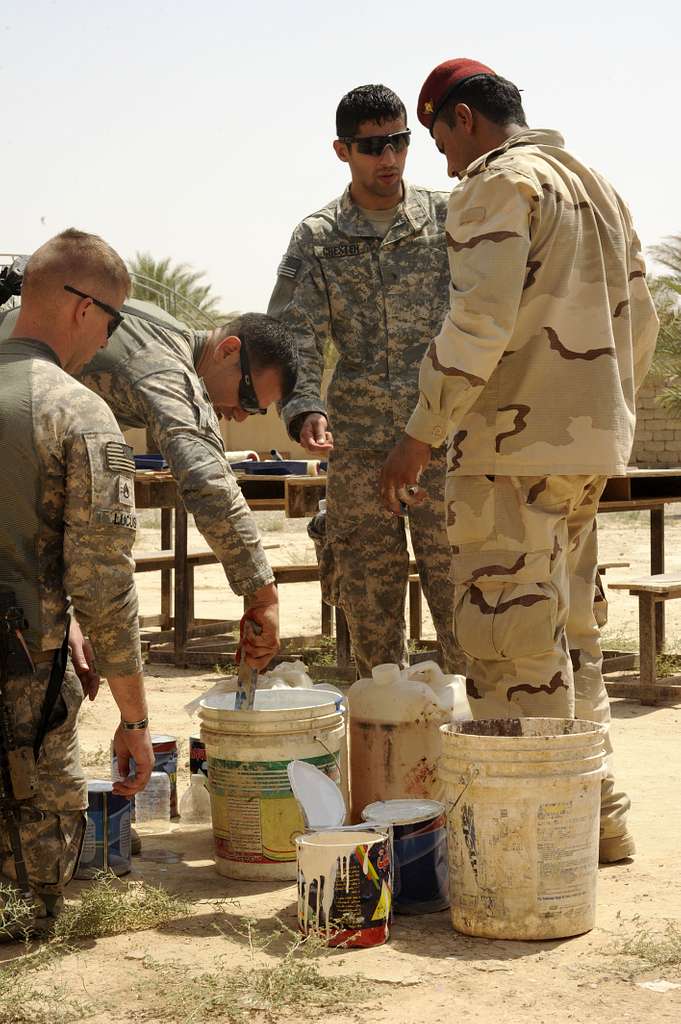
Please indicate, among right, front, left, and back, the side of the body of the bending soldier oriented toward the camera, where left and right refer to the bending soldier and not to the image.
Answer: right

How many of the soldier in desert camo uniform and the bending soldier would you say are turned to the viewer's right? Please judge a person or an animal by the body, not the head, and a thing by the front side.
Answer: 1

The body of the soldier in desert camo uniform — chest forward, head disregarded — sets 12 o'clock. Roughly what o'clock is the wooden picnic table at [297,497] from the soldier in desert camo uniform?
The wooden picnic table is roughly at 1 o'clock from the soldier in desert camo uniform.

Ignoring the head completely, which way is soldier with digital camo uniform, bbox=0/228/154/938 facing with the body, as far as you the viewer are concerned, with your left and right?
facing away from the viewer and to the right of the viewer

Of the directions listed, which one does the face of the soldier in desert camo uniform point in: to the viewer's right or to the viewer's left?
to the viewer's left

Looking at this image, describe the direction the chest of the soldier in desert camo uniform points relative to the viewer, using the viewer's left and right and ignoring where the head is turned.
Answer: facing away from the viewer and to the left of the viewer

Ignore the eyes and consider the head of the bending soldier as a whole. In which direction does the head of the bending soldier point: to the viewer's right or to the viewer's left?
to the viewer's right

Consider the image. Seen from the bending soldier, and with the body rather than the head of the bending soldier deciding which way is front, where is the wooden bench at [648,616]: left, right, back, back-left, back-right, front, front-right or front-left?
front-left

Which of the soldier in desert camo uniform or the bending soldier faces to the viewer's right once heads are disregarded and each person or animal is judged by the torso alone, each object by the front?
the bending soldier

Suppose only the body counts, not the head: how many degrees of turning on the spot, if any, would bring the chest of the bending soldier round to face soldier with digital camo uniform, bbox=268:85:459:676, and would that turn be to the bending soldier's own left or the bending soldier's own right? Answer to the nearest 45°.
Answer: approximately 45° to the bending soldier's own left
